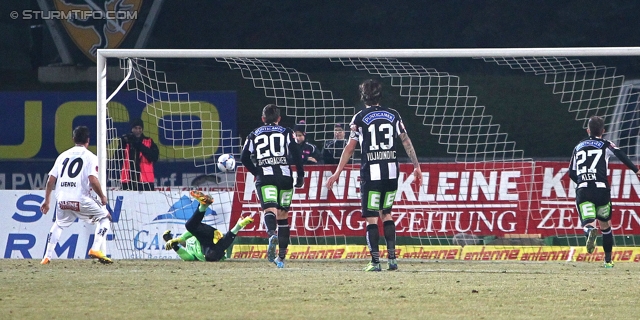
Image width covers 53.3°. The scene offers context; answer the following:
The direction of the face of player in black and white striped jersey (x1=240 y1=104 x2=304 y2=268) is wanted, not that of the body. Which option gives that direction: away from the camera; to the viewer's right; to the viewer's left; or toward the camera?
away from the camera

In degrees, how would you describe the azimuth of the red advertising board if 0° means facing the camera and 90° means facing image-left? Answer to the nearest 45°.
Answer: approximately 0°

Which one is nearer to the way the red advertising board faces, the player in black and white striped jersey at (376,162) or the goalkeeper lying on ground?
the player in black and white striped jersey

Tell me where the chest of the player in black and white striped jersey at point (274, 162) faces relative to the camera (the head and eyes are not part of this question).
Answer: away from the camera

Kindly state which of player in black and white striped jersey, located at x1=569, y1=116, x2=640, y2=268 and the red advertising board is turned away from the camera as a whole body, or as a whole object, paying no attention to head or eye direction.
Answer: the player in black and white striped jersey

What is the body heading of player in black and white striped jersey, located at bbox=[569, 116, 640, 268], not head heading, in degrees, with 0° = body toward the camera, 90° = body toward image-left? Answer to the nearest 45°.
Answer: approximately 180°

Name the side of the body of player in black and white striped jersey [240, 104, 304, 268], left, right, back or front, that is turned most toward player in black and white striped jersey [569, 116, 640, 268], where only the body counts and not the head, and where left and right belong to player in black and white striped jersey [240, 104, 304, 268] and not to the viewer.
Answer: right

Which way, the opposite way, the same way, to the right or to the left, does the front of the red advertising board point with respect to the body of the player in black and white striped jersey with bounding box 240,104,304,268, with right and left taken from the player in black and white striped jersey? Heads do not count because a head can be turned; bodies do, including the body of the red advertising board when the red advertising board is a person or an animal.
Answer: the opposite way

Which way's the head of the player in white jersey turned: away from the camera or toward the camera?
away from the camera

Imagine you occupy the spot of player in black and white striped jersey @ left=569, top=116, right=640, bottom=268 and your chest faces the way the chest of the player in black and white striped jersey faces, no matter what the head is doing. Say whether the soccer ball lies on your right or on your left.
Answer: on your left

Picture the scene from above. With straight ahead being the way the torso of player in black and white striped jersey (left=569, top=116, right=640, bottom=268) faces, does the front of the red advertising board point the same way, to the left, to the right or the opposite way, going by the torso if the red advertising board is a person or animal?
the opposite way

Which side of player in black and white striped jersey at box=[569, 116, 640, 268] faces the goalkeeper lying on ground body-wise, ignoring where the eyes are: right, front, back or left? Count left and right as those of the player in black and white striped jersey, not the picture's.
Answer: left
